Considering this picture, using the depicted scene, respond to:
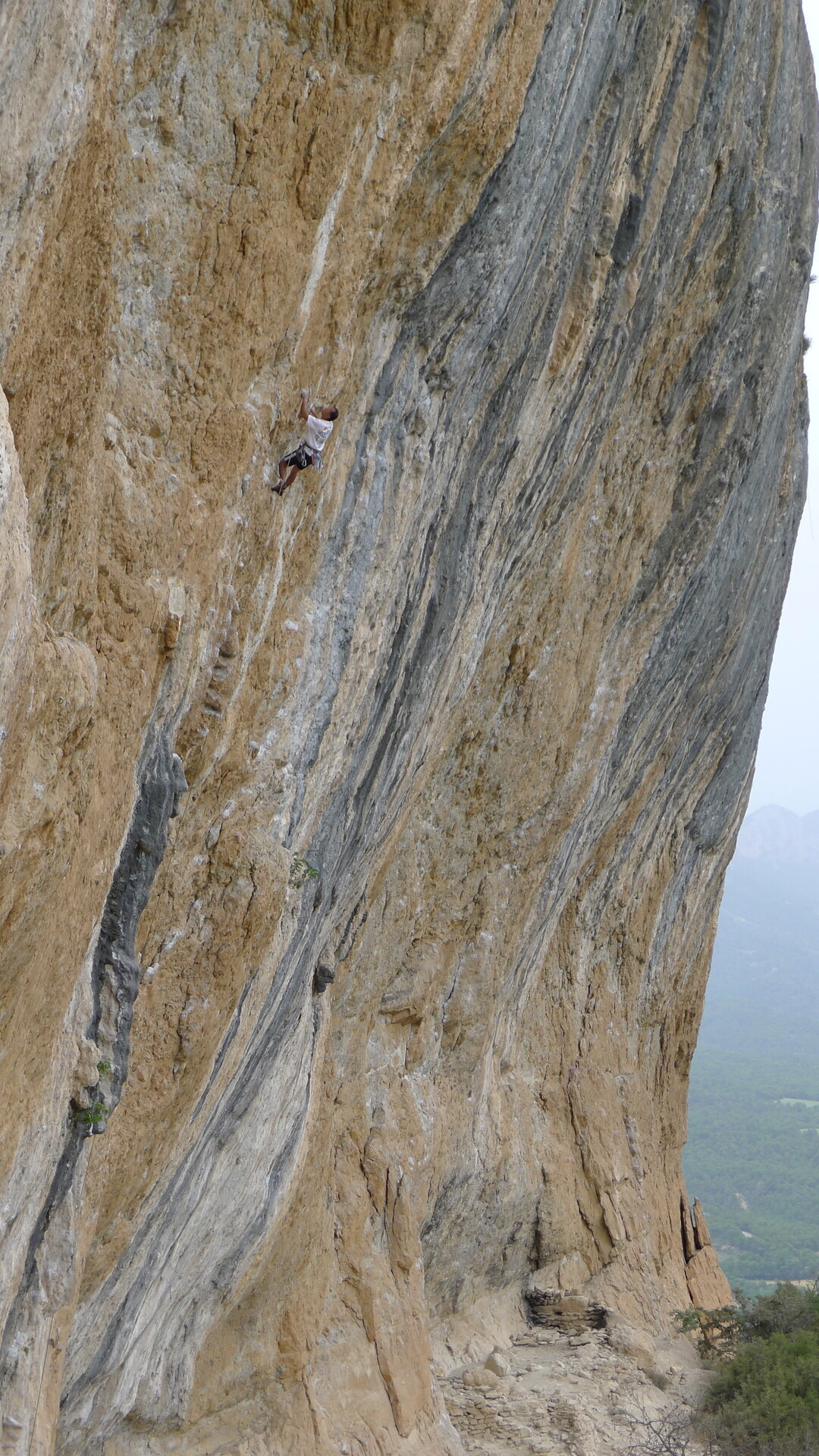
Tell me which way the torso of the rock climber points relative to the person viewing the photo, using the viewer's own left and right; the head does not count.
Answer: facing away from the viewer and to the left of the viewer

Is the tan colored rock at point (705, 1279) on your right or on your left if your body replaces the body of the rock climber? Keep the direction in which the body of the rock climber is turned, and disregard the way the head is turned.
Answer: on your right

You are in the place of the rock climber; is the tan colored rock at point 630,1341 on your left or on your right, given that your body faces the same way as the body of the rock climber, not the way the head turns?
on your right
